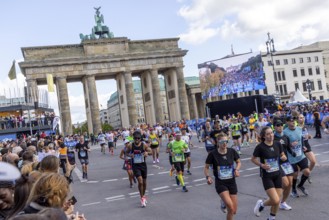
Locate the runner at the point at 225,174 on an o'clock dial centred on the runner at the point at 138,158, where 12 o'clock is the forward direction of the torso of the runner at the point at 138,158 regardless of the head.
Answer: the runner at the point at 225,174 is roughly at 11 o'clock from the runner at the point at 138,158.

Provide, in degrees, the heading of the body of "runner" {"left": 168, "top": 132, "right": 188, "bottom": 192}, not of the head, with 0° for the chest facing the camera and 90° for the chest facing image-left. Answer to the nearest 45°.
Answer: approximately 0°

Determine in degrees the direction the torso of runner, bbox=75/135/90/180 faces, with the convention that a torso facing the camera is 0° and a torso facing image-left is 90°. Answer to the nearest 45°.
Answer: approximately 0°

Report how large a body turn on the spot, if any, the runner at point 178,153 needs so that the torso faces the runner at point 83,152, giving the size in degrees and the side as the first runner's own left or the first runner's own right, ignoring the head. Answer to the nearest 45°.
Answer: approximately 135° to the first runner's own right

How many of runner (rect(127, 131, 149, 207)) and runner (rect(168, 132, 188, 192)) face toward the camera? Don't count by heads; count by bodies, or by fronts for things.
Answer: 2

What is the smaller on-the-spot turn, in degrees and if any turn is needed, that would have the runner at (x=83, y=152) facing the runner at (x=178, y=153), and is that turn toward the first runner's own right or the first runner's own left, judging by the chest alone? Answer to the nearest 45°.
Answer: approximately 45° to the first runner's own left
